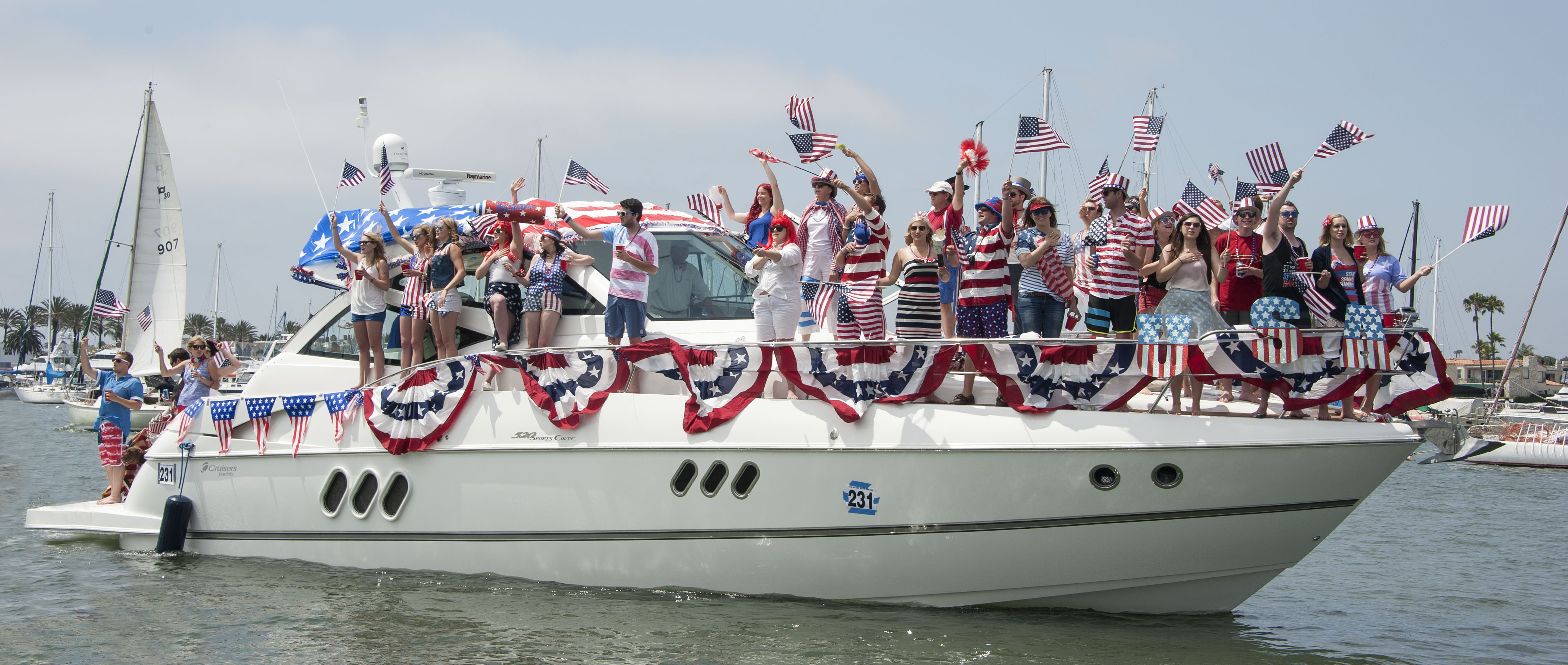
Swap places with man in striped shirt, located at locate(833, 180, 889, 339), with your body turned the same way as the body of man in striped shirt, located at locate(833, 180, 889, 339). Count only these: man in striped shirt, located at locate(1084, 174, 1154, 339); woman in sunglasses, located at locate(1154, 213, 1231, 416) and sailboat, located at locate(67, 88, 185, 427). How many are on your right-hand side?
1

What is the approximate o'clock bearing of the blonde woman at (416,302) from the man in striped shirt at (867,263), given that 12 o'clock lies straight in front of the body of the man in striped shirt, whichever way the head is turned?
The blonde woman is roughly at 2 o'clock from the man in striped shirt.

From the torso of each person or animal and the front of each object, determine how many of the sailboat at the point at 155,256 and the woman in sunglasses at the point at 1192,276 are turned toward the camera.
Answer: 1

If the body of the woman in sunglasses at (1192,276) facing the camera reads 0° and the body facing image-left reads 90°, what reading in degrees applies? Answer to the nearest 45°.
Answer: approximately 0°

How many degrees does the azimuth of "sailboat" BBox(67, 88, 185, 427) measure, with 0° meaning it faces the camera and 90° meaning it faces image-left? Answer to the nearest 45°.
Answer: approximately 135°

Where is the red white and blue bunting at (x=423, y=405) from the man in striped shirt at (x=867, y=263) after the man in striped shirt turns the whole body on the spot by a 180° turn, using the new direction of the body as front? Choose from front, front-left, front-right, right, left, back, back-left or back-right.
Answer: back-left

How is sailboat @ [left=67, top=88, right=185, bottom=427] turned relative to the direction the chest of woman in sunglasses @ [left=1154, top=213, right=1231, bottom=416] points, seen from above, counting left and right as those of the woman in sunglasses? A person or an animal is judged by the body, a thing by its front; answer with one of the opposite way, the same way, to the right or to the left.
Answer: to the right

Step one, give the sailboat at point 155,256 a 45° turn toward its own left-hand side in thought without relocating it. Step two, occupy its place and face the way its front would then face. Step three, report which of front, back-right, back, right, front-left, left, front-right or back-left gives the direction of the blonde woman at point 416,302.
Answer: left

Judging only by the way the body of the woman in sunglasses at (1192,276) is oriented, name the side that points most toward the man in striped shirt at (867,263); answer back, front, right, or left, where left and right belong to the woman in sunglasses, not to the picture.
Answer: right

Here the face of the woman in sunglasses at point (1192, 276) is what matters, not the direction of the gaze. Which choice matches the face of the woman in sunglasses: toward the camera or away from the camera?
toward the camera

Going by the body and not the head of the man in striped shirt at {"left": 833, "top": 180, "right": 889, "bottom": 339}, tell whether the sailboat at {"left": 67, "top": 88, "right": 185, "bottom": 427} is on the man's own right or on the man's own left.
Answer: on the man's own right

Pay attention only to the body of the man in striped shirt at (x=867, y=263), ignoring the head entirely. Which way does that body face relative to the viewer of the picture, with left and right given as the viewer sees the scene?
facing the viewer and to the left of the viewer

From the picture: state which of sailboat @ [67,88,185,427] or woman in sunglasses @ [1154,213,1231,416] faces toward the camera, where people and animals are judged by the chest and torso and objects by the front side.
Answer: the woman in sunglasses
